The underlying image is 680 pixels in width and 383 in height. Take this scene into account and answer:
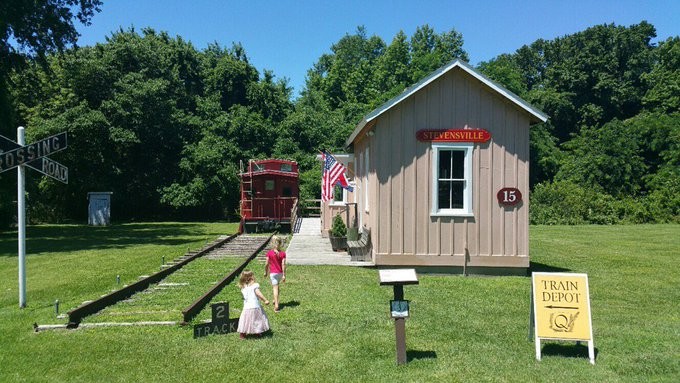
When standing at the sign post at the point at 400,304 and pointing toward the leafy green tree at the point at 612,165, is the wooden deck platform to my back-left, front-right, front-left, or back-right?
front-left

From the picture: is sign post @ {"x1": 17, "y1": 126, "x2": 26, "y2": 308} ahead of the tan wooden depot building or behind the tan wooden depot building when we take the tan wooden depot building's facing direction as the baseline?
ahead

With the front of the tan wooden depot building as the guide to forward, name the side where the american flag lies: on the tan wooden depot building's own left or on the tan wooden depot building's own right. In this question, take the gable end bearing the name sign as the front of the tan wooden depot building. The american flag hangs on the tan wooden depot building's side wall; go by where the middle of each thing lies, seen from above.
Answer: on the tan wooden depot building's own right

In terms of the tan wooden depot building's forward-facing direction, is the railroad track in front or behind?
in front

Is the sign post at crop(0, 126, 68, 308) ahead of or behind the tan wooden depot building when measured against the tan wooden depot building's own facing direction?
ahead

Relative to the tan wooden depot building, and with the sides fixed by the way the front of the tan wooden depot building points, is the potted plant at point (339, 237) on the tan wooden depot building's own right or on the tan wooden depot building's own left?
on the tan wooden depot building's own right

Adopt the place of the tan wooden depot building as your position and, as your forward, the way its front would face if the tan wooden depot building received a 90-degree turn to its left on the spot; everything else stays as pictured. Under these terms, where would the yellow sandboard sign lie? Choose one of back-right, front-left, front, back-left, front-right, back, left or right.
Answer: front

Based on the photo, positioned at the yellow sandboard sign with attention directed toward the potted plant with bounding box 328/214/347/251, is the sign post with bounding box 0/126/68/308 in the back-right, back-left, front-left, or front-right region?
front-left
